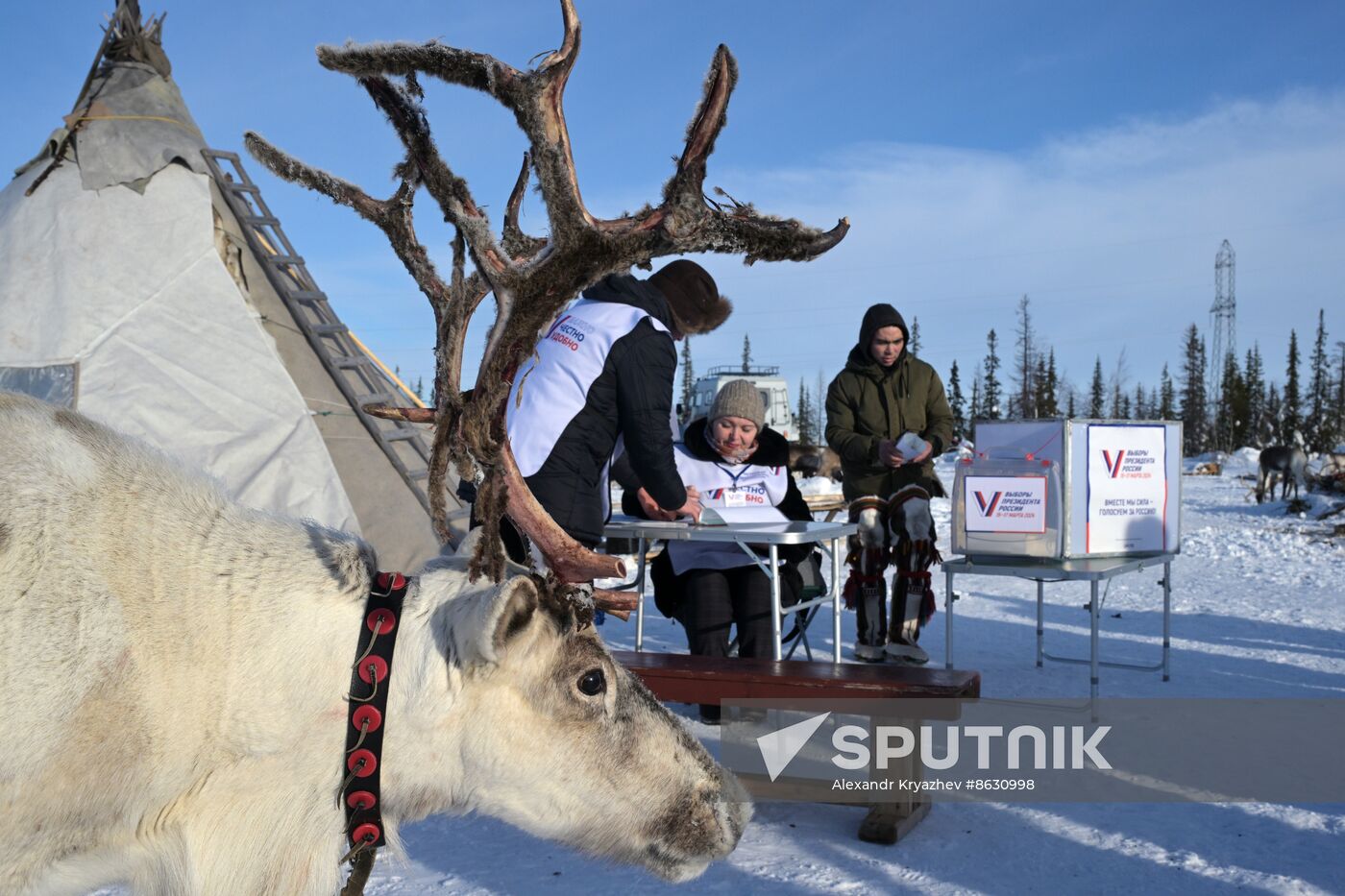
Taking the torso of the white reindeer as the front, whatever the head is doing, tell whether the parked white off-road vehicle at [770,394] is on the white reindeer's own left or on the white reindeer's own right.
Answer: on the white reindeer's own left

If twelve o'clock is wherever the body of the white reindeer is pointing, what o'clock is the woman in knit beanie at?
The woman in knit beanie is roughly at 10 o'clock from the white reindeer.

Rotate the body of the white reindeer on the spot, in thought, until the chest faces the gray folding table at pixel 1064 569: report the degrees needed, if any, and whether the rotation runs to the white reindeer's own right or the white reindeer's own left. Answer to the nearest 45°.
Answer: approximately 45° to the white reindeer's own left

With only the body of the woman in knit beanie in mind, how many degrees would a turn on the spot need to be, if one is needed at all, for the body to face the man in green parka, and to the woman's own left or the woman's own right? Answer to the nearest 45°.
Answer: approximately 135° to the woman's own left

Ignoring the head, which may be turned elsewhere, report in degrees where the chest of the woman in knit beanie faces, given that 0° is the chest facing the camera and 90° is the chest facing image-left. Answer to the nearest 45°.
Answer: approximately 0°

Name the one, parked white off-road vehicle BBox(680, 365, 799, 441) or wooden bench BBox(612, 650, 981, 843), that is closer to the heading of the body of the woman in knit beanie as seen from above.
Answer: the wooden bench

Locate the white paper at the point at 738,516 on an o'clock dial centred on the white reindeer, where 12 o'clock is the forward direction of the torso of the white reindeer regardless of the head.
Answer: The white paper is roughly at 10 o'clock from the white reindeer.

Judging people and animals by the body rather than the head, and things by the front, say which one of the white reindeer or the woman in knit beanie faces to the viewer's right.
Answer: the white reindeer

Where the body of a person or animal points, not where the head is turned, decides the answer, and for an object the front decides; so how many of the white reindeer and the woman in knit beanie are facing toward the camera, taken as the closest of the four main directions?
1

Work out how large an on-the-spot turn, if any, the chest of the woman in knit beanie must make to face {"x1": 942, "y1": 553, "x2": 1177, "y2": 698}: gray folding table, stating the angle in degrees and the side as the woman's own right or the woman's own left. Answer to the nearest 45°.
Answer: approximately 90° to the woman's own left

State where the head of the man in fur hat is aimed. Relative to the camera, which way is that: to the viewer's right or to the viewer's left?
to the viewer's right

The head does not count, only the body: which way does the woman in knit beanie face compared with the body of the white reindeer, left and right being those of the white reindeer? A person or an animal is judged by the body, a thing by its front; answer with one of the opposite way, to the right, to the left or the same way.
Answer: to the right

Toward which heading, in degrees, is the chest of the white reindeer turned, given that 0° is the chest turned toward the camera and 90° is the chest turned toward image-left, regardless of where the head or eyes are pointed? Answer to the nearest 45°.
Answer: approximately 270°

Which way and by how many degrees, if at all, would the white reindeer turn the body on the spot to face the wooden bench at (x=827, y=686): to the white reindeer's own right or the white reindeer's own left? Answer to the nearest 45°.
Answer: approximately 45° to the white reindeer's own left
